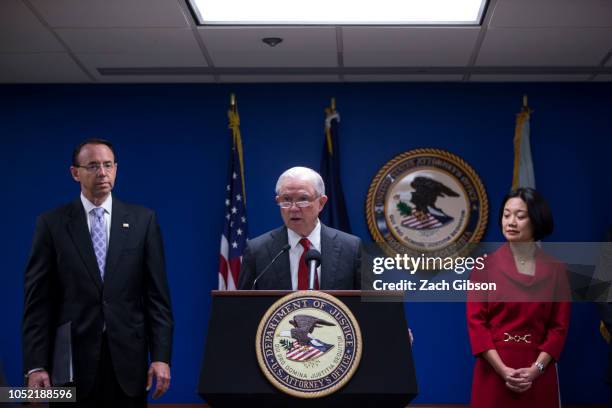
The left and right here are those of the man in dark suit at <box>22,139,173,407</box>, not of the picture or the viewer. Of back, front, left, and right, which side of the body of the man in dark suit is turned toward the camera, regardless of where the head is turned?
front

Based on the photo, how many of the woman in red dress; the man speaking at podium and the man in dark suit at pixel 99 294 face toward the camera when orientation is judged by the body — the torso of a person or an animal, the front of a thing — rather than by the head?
3

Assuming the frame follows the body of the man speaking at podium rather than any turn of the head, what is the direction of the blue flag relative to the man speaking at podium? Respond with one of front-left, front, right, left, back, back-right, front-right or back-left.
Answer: back

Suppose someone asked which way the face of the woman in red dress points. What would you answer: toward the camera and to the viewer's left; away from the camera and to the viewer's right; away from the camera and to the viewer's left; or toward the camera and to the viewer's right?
toward the camera and to the viewer's left

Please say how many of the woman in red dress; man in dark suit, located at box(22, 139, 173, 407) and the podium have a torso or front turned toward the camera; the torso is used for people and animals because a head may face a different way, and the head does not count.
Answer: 3

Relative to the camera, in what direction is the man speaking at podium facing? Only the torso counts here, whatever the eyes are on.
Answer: toward the camera

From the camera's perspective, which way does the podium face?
toward the camera

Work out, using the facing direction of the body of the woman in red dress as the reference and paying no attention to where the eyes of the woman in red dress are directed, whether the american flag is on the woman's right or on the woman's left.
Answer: on the woman's right

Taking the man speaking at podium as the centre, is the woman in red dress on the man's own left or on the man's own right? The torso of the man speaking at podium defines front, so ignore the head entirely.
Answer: on the man's own left
